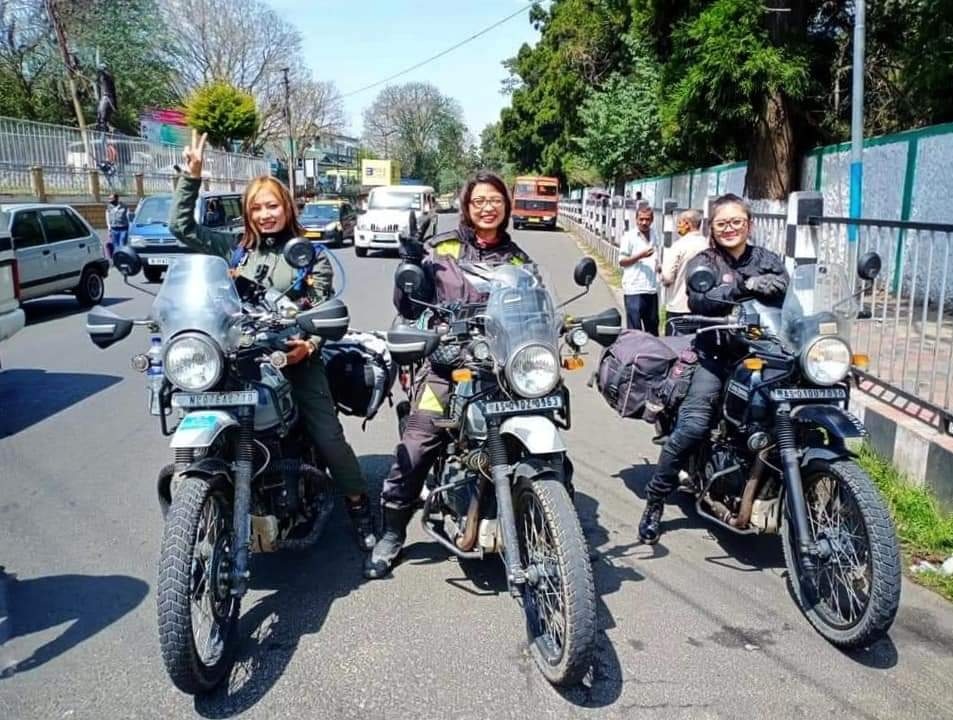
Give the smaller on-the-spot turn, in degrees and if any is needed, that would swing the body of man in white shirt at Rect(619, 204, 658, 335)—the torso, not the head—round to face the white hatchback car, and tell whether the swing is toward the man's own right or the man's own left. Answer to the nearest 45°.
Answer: approximately 135° to the man's own right

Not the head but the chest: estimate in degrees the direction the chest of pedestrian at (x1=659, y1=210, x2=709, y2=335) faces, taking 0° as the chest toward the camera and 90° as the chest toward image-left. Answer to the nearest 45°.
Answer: approximately 90°

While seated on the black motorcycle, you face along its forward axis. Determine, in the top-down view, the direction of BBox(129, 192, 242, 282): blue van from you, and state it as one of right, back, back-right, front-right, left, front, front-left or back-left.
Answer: back

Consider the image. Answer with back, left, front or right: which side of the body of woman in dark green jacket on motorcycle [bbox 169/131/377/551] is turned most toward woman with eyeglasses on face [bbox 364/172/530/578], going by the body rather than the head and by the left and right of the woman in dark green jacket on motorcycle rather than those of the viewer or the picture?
left

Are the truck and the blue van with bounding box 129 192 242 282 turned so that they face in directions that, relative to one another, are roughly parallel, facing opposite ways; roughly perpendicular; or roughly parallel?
roughly parallel

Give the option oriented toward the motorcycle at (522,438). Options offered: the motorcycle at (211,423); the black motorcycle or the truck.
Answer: the truck

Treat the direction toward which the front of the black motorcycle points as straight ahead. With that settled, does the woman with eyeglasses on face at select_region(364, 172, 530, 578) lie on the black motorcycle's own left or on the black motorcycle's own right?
on the black motorcycle's own right

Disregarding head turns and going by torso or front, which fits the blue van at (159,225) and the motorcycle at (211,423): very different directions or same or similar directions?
same or similar directions

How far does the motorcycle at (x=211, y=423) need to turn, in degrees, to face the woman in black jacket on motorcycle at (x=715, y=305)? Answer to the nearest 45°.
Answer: approximately 135° to its left

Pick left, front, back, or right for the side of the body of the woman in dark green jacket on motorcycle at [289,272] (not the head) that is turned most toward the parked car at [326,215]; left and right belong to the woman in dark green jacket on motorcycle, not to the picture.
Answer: back

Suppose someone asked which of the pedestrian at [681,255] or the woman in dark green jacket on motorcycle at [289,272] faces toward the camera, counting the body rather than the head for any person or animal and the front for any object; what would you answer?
the woman in dark green jacket on motorcycle

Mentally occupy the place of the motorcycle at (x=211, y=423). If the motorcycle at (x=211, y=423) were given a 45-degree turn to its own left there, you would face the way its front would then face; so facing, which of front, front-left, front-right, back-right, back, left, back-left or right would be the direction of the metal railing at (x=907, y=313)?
left

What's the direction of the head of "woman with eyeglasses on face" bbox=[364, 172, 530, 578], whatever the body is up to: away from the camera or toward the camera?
toward the camera

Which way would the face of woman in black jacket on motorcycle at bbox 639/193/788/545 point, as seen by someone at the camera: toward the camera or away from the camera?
toward the camera

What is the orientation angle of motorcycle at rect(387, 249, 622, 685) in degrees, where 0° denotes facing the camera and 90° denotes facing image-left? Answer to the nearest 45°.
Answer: approximately 315°

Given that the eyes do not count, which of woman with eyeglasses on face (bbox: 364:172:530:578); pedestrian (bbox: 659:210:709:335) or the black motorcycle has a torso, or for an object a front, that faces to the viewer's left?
the pedestrian

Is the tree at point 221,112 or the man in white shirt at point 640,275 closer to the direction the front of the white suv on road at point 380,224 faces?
the man in white shirt
